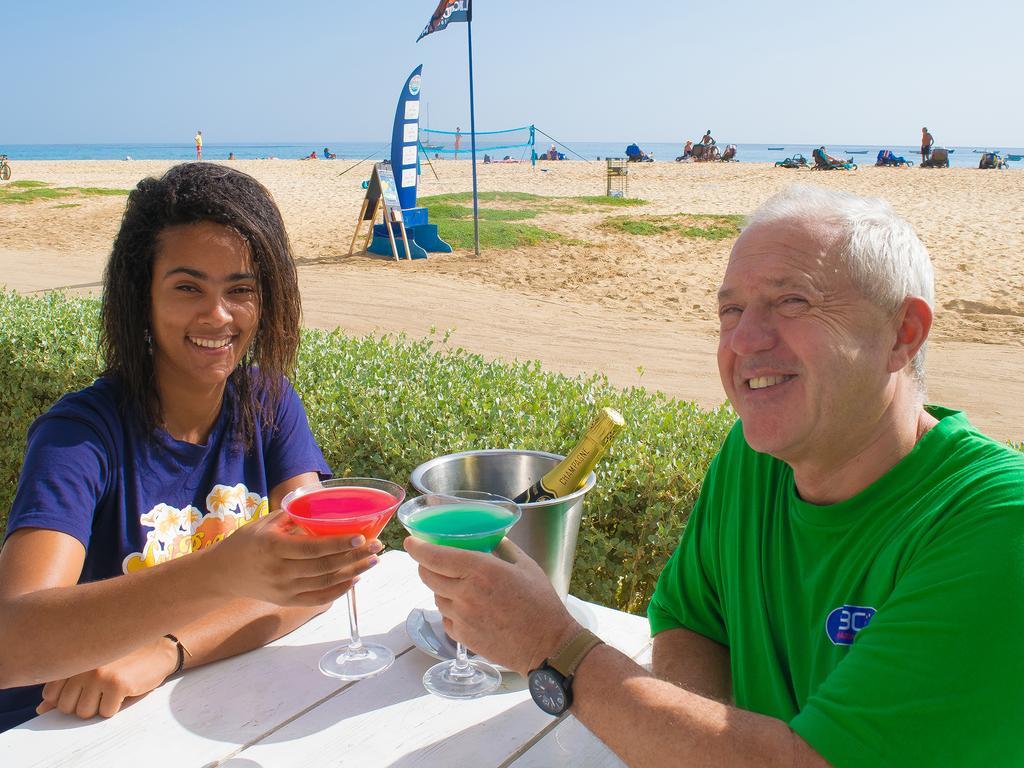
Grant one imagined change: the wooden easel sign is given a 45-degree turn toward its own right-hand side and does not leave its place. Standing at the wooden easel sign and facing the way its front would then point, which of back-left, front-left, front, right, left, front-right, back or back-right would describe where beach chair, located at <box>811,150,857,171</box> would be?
back-left

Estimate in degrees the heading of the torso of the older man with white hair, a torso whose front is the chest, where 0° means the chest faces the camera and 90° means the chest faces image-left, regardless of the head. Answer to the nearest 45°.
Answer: approximately 45°

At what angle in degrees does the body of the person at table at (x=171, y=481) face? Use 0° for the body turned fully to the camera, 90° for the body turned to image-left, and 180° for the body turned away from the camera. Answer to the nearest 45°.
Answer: approximately 315°

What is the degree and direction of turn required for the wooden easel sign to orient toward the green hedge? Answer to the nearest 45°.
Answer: approximately 45° to its right

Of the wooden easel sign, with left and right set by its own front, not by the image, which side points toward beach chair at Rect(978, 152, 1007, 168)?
left

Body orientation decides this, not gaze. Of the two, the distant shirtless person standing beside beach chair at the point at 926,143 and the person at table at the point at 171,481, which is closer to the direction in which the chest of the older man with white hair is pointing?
the person at table

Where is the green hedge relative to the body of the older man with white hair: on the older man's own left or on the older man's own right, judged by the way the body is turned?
on the older man's own right

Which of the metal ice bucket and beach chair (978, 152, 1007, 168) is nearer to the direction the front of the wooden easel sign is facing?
the metal ice bucket

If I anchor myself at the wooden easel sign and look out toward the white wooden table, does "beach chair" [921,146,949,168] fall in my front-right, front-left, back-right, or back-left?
back-left

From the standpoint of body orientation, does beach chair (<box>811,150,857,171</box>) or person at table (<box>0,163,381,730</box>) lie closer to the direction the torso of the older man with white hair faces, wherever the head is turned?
the person at table

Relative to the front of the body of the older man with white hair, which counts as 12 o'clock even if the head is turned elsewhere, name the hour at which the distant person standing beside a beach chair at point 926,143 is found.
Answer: The distant person standing beside a beach chair is roughly at 5 o'clock from the older man with white hair.

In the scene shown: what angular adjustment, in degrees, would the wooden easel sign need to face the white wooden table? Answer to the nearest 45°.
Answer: approximately 45° to its right

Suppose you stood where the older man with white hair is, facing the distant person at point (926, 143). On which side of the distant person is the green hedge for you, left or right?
left
